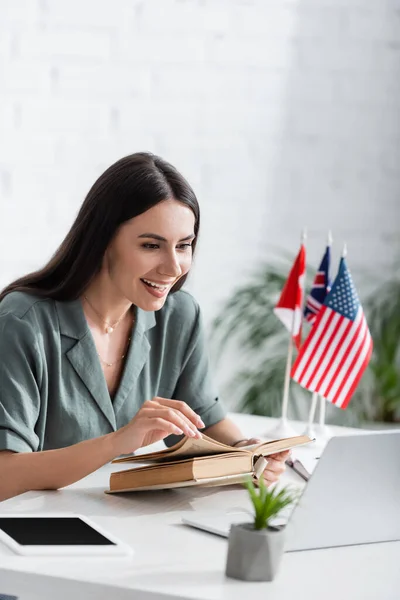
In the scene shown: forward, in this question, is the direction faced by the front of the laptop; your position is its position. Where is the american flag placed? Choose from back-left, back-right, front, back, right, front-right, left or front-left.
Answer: front-right

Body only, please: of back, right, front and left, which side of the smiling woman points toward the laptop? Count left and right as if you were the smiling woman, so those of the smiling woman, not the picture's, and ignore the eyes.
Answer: front

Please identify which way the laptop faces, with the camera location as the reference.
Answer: facing away from the viewer and to the left of the viewer

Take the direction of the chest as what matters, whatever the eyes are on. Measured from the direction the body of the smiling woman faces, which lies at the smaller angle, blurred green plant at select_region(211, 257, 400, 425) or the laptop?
the laptop

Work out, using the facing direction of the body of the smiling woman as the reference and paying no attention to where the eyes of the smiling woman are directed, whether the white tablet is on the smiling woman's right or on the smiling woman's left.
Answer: on the smiling woman's right

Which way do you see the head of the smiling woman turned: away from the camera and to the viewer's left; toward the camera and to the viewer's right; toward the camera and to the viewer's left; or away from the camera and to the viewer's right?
toward the camera and to the viewer's right

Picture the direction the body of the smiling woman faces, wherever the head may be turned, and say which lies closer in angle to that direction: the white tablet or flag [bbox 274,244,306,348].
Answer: the white tablet

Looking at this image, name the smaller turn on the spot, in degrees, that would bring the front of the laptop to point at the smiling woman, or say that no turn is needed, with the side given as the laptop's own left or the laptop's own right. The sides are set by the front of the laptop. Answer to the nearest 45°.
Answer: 0° — it already faces them

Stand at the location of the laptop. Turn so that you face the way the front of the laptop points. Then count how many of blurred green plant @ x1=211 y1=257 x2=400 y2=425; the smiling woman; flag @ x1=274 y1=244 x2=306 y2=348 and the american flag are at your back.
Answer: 0

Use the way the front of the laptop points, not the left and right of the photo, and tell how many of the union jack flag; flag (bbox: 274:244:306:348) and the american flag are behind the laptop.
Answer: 0

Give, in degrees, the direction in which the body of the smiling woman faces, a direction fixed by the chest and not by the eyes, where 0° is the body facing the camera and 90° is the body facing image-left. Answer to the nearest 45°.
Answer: approximately 315°

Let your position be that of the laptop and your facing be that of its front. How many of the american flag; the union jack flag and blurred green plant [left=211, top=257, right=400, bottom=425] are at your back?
0

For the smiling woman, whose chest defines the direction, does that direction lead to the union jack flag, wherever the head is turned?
no

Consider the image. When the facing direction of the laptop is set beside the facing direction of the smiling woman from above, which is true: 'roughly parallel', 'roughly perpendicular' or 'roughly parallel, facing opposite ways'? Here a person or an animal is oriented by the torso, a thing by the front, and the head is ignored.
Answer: roughly parallel, facing opposite ways
